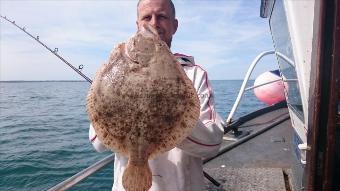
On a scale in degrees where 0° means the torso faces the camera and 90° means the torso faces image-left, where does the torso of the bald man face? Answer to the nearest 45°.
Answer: approximately 0°

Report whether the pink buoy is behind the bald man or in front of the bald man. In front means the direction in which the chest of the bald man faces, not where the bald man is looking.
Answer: behind
